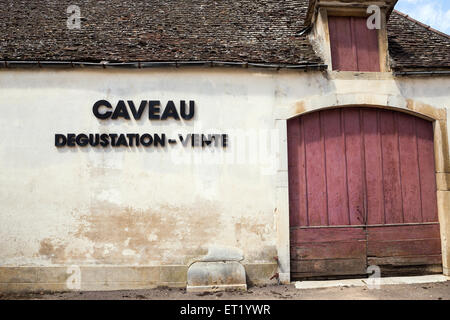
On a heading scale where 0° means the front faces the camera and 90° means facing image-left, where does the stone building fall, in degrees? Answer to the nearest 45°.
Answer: approximately 0°

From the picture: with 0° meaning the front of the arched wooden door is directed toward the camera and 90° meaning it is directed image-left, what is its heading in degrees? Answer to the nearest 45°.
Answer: approximately 0°

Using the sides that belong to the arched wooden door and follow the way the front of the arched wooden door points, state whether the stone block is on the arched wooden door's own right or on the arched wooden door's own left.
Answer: on the arched wooden door's own right
